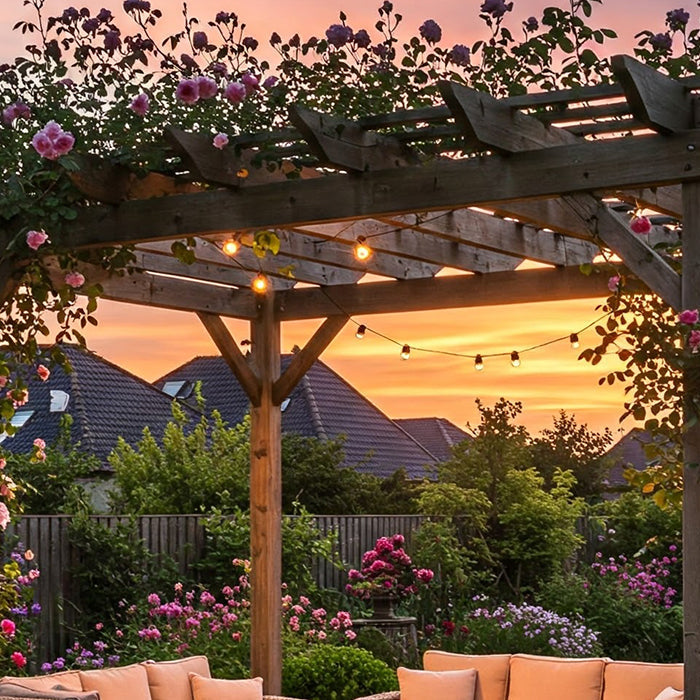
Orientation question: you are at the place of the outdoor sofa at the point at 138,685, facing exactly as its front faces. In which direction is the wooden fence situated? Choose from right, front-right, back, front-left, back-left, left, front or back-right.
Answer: back-left

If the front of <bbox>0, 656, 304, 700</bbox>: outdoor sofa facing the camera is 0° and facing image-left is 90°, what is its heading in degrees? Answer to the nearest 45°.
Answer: approximately 315°
